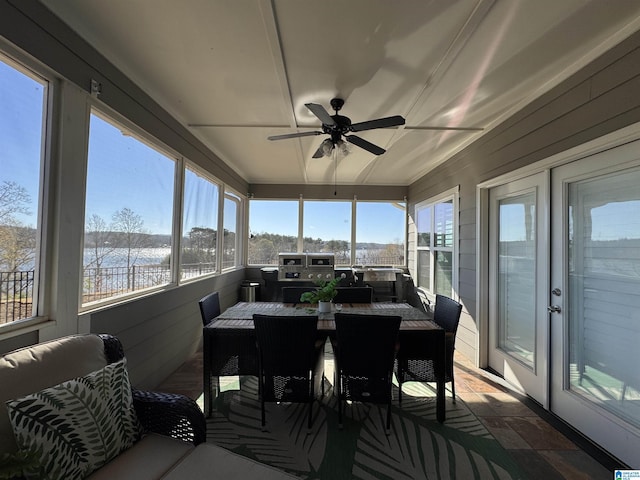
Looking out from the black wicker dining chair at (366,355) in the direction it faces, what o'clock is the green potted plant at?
The green potted plant is roughly at 11 o'clock from the black wicker dining chair.

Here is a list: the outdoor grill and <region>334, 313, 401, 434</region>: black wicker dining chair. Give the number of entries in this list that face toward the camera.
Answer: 1

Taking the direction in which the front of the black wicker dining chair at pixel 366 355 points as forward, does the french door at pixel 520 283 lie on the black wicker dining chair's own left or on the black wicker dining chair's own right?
on the black wicker dining chair's own right

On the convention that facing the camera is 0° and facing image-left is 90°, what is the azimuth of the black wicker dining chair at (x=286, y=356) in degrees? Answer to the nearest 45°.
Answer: approximately 180°

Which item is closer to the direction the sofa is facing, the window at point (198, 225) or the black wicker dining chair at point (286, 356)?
the black wicker dining chair

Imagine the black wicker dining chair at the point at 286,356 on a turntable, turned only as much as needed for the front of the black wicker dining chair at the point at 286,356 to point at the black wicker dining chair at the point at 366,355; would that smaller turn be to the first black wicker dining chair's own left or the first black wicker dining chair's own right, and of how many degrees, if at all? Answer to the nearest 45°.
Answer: approximately 90° to the first black wicker dining chair's own right

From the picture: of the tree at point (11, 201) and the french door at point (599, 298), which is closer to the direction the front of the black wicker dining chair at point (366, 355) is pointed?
the tree

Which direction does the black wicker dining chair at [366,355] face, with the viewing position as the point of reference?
facing away from the viewer

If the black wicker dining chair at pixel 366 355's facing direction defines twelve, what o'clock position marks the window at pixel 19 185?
The window is roughly at 8 o'clock from the black wicker dining chair.

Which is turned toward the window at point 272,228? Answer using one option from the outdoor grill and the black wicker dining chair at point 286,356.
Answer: the black wicker dining chair

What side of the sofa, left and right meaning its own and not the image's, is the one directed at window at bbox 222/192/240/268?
left

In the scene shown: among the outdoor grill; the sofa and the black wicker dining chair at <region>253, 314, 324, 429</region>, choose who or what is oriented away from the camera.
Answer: the black wicker dining chair
